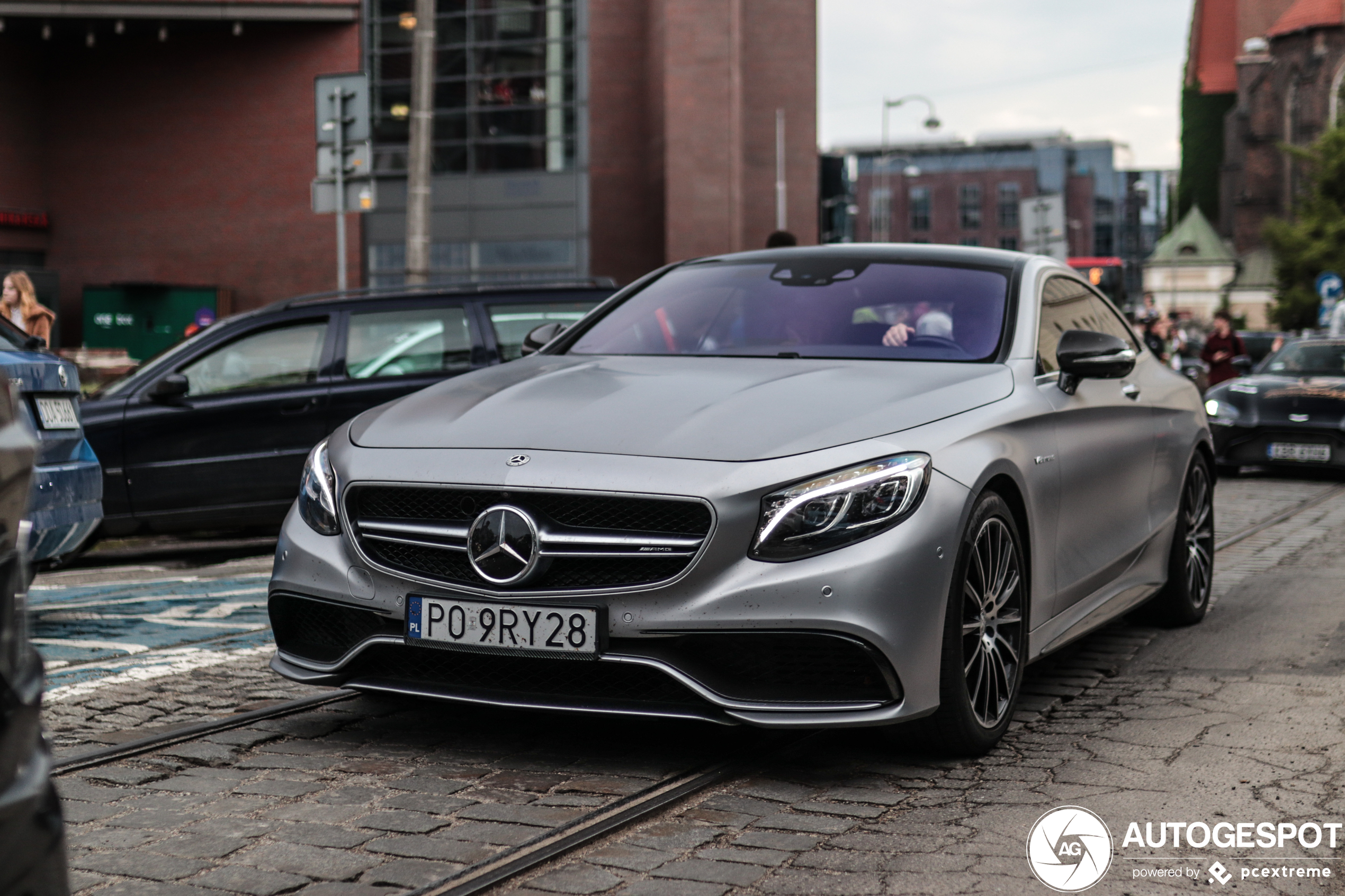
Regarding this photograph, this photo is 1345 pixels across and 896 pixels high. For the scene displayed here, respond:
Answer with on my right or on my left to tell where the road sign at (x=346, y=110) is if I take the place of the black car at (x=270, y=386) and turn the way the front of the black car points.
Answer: on my right

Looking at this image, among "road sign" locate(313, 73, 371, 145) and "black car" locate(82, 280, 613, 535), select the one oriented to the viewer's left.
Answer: the black car

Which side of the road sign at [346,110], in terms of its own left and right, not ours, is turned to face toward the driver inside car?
back

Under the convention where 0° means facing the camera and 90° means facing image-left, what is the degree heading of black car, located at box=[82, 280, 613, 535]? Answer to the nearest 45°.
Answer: approximately 90°

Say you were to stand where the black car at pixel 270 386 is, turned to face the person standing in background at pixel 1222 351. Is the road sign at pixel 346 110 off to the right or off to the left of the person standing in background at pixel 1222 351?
left

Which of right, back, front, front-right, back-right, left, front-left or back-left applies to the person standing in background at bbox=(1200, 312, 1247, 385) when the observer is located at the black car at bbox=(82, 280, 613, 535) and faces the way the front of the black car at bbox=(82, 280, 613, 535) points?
back-right

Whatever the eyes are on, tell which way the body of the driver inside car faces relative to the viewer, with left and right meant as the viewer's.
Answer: facing the viewer and to the left of the viewer

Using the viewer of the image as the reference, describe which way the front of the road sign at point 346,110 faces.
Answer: facing away from the viewer

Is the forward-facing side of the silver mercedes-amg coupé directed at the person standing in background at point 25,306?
no

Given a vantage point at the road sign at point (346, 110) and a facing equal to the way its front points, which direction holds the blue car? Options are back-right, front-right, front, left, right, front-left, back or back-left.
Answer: back

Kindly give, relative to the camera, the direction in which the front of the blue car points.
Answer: facing away from the viewer and to the left of the viewer

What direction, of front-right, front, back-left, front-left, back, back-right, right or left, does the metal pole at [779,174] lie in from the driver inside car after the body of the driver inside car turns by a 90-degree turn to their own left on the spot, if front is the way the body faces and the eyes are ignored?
back-left

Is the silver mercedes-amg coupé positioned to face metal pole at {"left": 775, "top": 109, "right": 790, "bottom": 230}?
no

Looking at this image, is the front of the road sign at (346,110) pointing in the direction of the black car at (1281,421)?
no
